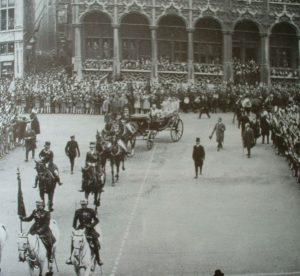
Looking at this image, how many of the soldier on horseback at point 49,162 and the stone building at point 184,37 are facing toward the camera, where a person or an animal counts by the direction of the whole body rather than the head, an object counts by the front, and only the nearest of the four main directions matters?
2

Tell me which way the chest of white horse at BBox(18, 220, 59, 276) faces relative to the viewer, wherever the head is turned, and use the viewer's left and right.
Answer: facing the viewer and to the left of the viewer

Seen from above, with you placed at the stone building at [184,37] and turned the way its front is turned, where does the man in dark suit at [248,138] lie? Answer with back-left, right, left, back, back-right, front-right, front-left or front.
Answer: front

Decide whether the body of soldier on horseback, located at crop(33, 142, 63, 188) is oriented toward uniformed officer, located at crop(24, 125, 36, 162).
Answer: no

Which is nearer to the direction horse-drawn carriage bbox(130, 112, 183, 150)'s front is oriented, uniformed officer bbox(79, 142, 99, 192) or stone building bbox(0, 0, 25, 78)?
the uniformed officer

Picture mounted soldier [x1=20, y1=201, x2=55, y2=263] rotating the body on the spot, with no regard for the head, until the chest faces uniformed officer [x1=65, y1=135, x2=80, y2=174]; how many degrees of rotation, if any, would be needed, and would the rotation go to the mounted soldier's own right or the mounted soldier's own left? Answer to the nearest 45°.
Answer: approximately 135° to the mounted soldier's own right

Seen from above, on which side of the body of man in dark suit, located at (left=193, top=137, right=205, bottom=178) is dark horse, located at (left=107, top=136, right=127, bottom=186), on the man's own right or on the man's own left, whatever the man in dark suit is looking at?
on the man's own right

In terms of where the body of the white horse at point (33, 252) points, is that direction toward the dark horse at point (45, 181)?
no

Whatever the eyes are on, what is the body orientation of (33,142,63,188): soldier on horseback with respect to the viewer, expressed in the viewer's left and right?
facing the viewer

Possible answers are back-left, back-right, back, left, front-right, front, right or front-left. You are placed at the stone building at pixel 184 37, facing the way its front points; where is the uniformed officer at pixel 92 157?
front

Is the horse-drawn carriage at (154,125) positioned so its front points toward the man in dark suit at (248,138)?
no

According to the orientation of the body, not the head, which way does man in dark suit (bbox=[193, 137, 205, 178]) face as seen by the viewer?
toward the camera

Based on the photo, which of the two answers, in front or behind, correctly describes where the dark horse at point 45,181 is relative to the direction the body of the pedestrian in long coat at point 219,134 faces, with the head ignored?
in front

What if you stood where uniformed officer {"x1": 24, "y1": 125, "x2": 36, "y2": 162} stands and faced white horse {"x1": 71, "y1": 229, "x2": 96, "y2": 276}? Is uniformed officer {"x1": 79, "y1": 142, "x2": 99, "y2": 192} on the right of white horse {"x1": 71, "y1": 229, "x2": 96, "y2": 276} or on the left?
left

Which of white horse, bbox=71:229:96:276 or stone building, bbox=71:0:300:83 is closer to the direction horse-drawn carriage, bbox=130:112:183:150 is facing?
the white horse

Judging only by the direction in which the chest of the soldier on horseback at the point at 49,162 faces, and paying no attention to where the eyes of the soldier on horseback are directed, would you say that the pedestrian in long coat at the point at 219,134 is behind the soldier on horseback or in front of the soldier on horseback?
behind
